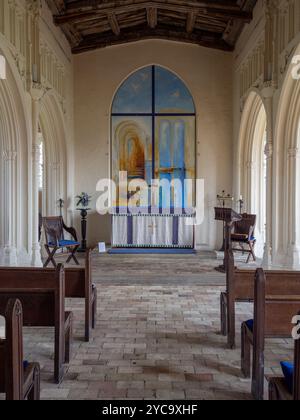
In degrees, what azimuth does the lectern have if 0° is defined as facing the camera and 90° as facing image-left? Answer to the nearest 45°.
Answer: approximately 45°

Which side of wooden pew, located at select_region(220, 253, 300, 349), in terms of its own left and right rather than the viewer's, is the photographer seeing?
back

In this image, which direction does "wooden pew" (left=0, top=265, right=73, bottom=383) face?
away from the camera

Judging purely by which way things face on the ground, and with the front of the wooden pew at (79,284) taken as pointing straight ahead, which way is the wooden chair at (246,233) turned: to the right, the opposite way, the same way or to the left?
to the left

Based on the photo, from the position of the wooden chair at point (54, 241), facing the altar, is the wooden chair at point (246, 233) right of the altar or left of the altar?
right

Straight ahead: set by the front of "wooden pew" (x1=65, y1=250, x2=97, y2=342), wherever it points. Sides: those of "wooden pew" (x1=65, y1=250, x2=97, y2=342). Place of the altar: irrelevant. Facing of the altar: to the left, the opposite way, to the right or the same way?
the opposite way

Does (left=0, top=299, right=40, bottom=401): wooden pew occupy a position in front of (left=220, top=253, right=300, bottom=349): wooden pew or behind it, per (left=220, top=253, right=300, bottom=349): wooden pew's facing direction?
behind

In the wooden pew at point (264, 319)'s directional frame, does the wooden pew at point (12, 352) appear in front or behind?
behind

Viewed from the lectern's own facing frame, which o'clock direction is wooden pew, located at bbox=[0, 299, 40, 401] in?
The wooden pew is roughly at 11 o'clock from the lectern.

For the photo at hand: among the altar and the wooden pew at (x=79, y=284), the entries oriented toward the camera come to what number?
1

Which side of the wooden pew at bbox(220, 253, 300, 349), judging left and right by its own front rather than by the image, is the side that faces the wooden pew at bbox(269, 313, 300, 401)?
back

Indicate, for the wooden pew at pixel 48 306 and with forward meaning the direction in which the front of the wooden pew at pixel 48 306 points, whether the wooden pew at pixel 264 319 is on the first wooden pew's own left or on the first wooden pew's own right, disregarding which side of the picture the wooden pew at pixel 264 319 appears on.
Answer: on the first wooden pew's own right

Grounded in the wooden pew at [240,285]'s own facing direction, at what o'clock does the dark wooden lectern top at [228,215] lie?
The dark wooden lectern top is roughly at 12 o'clock from the wooden pew.

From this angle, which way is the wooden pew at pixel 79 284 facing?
away from the camera

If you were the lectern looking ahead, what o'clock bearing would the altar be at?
The altar is roughly at 3 o'clock from the lectern.
